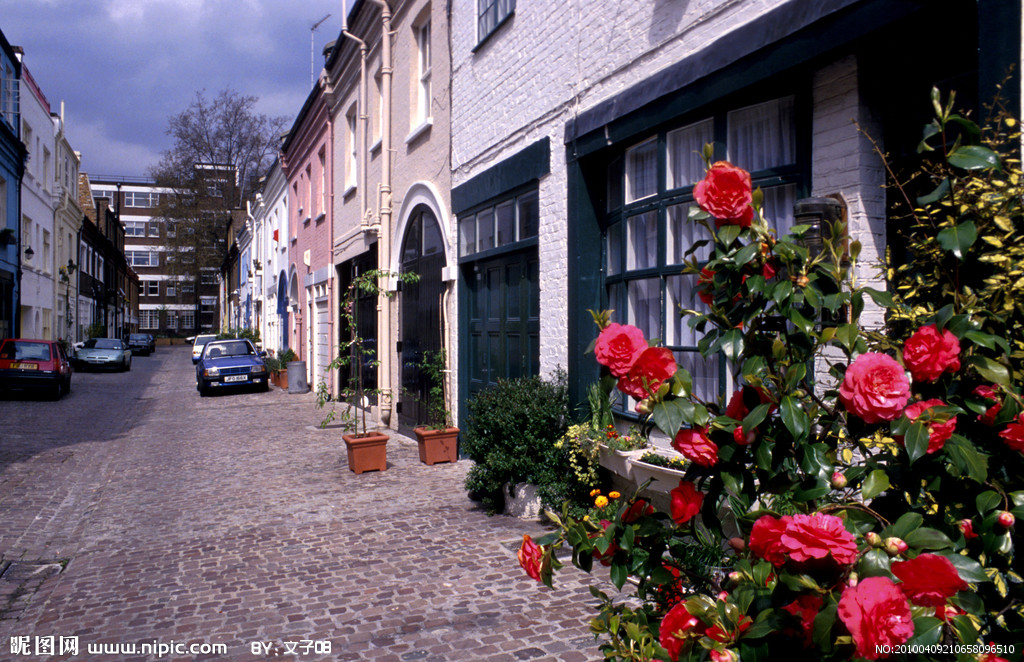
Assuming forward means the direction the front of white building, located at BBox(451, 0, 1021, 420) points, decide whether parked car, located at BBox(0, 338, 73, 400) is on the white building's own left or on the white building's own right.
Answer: on the white building's own right

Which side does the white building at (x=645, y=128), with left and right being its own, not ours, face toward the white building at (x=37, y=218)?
right

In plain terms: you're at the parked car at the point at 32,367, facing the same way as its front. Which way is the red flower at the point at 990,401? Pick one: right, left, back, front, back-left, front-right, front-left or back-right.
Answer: back

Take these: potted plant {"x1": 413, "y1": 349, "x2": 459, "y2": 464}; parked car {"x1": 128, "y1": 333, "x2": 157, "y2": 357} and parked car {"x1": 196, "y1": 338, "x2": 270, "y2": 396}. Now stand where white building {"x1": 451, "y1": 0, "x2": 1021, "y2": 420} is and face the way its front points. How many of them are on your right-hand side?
3

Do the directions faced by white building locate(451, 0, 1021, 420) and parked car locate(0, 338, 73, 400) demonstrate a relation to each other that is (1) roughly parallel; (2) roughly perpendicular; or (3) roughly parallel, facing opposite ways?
roughly perpendicular

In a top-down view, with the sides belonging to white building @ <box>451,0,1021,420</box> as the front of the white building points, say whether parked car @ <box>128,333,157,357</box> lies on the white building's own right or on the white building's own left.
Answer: on the white building's own right

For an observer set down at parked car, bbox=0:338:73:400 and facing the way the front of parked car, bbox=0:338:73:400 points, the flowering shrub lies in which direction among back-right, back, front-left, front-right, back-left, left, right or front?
back

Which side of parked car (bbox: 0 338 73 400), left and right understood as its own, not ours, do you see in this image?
back

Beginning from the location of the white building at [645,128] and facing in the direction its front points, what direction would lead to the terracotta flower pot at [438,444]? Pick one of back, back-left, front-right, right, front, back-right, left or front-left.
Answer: right

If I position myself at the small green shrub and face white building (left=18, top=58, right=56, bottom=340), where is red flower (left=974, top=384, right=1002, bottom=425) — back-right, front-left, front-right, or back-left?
back-left

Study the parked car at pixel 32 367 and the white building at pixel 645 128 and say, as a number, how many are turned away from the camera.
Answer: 1

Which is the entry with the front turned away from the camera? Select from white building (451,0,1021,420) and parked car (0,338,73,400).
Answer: the parked car

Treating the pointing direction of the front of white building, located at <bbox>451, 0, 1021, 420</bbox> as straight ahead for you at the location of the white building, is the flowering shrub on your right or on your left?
on your left

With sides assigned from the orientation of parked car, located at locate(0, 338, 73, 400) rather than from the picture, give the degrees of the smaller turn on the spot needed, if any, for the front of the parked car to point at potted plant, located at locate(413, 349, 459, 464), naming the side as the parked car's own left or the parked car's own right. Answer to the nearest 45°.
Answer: approximately 180°
